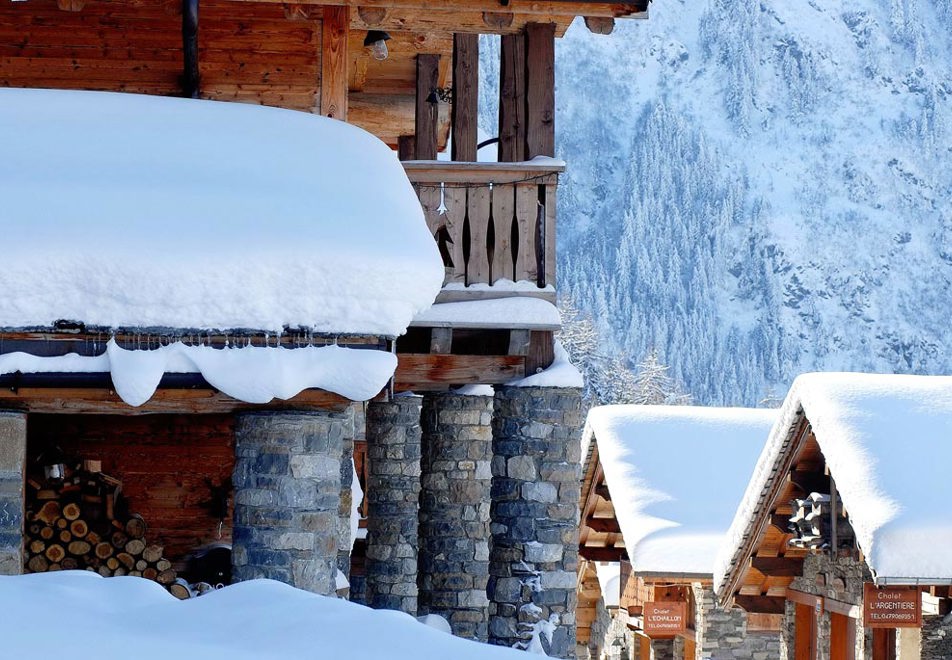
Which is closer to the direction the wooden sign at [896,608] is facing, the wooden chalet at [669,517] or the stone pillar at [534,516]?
the stone pillar

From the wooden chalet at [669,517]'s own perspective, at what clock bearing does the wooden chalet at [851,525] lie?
the wooden chalet at [851,525] is roughly at 10 o'clock from the wooden chalet at [669,517].

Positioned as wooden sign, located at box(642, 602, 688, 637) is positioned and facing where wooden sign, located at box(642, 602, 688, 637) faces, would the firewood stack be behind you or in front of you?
in front

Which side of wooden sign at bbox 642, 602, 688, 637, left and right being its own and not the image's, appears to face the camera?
front

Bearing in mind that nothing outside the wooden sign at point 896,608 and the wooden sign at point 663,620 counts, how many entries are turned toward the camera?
2

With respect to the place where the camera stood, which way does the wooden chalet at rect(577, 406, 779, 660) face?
facing the viewer and to the left of the viewer

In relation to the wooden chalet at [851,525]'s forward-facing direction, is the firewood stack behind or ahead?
ahead

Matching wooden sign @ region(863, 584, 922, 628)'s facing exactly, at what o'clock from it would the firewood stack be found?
The firewood stack is roughly at 2 o'clock from the wooden sign.

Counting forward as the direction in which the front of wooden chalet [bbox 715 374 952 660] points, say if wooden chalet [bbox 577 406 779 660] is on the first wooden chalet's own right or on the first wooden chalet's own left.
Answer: on the first wooden chalet's own right

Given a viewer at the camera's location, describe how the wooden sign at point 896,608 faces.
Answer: facing the viewer

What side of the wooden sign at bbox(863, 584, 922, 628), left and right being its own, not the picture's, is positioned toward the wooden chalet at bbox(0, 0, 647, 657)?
front
